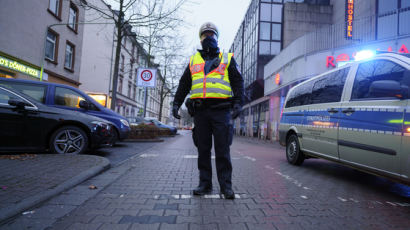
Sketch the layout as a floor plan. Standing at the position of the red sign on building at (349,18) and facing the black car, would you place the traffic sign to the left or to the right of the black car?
right

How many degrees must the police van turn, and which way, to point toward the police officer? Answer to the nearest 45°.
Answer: approximately 90° to its right

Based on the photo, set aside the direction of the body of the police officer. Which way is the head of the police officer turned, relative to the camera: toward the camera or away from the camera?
toward the camera

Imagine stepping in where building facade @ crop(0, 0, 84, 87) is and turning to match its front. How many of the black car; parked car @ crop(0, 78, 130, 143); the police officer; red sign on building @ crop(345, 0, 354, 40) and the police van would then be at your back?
0

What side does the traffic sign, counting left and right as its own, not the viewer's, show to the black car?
front

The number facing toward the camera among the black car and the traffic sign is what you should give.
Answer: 1

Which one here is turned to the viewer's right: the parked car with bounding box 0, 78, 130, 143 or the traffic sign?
the parked car

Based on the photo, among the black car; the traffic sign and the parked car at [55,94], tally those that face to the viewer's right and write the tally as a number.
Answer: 2

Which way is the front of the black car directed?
to the viewer's right

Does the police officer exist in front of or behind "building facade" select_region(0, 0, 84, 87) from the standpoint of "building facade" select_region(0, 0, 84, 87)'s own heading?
in front

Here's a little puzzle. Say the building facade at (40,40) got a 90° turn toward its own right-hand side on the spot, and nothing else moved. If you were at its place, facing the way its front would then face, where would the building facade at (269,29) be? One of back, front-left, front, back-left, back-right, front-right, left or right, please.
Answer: back-left

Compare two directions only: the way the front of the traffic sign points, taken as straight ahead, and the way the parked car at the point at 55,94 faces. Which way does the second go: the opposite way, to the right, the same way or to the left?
to the left

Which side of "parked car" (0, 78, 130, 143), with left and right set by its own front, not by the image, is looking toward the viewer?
right

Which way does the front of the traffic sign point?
toward the camera

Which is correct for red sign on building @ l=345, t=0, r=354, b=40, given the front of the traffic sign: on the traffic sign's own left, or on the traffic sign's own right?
on the traffic sign's own left

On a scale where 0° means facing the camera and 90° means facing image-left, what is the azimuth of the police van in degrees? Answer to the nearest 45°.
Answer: approximately 315°

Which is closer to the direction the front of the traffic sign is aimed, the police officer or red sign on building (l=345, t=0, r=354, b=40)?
the police officer
